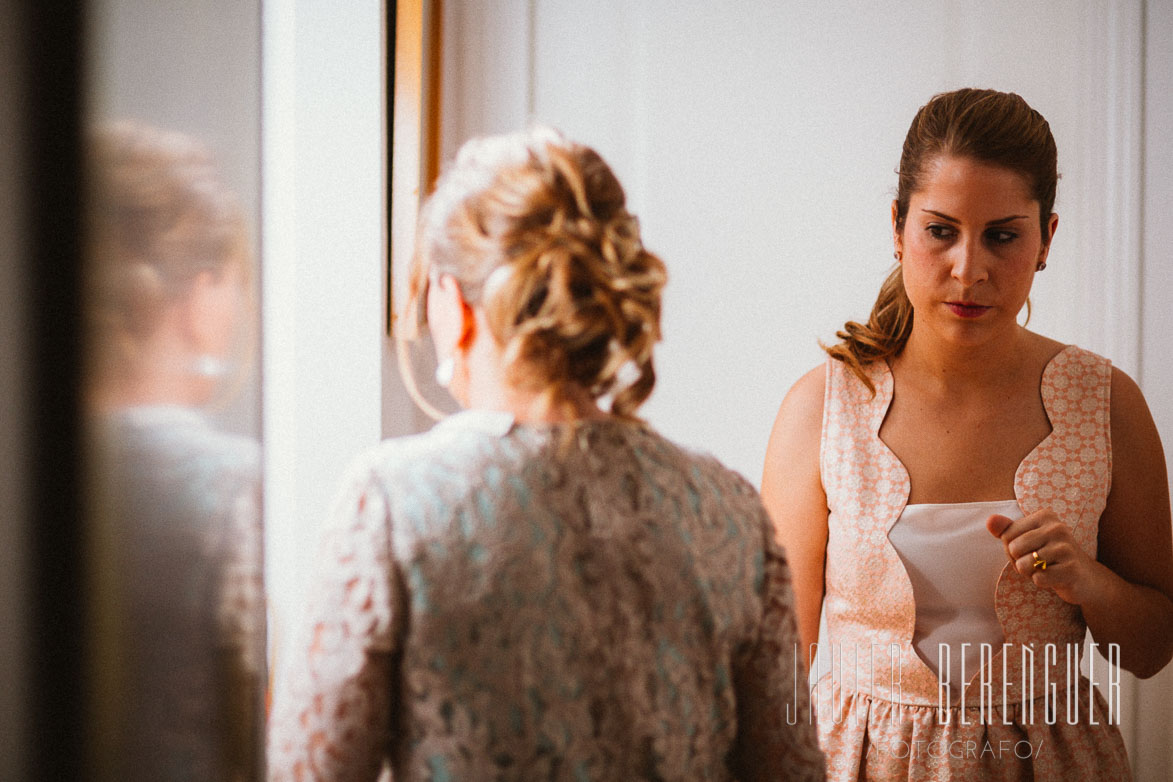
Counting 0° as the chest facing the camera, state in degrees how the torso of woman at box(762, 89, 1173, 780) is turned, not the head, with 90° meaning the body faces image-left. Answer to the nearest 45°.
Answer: approximately 0°
